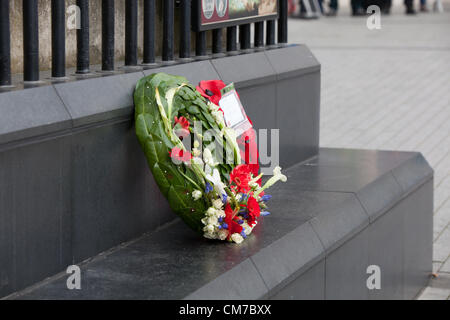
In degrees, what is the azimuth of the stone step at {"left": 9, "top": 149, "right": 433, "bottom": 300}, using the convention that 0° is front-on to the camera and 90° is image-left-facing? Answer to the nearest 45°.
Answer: approximately 315°
